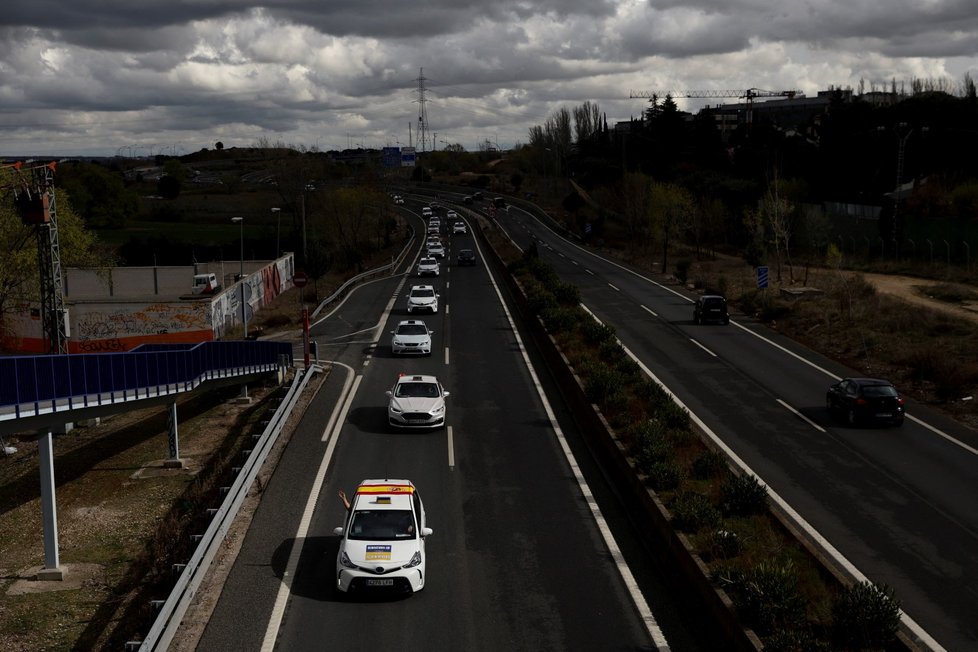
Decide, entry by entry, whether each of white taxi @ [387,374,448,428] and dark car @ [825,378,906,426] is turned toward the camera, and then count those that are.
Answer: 1

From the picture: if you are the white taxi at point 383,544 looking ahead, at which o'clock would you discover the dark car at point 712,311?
The dark car is roughly at 7 o'clock from the white taxi.

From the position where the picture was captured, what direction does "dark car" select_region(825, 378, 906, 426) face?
facing away from the viewer and to the left of the viewer

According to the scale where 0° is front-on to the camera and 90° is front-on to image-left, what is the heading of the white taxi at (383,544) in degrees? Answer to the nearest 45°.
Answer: approximately 0°

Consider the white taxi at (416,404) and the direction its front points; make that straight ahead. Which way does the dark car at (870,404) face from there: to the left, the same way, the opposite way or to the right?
the opposite way

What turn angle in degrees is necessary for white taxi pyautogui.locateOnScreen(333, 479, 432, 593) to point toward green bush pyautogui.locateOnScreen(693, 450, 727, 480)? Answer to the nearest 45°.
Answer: approximately 135° to its left

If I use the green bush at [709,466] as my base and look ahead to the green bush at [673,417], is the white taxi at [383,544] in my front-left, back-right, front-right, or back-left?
back-left

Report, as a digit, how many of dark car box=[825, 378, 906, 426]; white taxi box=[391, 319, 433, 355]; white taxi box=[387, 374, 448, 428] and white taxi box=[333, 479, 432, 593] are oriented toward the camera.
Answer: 3
